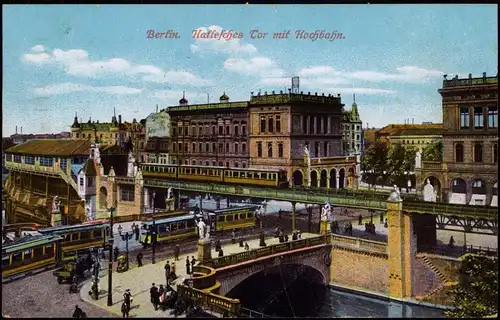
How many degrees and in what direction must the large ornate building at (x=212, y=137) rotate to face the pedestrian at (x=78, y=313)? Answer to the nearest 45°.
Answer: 0° — it already faces them

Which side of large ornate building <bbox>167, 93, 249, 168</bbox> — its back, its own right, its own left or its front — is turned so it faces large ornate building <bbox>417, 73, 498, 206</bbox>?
left

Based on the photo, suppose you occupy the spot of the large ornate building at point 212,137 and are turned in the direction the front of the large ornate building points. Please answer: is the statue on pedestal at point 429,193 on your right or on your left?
on your left

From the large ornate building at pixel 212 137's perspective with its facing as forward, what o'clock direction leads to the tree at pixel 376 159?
The tree is roughly at 8 o'clock from the large ornate building.

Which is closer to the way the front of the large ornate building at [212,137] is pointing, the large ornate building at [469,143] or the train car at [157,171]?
the train car

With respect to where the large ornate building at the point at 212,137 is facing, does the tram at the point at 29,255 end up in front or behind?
in front

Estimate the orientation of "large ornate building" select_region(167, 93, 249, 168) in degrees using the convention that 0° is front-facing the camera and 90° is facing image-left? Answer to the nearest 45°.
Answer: approximately 45°
